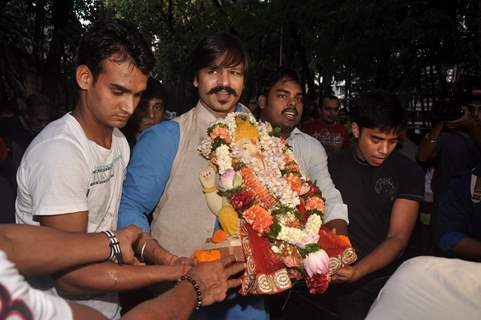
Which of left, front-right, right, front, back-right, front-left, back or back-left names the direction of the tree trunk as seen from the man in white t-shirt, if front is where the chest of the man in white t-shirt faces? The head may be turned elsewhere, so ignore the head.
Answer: back-left

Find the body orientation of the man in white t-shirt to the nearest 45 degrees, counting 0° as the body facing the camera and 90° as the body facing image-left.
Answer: approximately 315°

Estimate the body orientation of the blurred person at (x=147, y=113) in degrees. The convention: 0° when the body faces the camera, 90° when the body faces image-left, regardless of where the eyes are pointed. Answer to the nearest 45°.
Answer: approximately 0°

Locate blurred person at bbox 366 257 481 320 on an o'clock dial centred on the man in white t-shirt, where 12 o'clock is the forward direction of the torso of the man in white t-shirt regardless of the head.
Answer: The blurred person is roughly at 11 o'clock from the man in white t-shirt.

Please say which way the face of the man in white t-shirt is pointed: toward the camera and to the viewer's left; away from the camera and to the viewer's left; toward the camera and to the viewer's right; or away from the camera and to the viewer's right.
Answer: toward the camera and to the viewer's right

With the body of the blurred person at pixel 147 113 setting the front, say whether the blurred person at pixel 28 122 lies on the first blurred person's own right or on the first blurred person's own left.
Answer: on the first blurred person's own right

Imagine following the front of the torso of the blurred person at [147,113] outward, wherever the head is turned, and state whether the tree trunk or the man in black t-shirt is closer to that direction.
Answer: the man in black t-shirt

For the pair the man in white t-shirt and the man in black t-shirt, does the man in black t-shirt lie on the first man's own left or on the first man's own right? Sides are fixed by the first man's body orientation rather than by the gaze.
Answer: on the first man's own left
